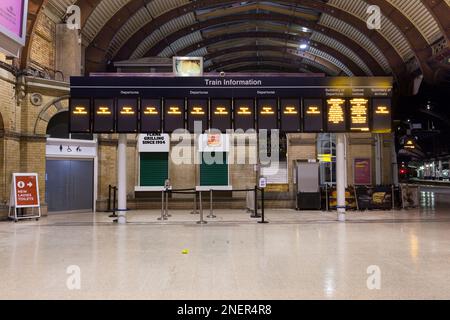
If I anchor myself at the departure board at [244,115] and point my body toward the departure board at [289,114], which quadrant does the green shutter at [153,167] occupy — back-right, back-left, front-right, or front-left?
back-left

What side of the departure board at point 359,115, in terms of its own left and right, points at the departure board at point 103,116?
right

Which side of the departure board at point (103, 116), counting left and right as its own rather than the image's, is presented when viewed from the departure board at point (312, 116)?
left

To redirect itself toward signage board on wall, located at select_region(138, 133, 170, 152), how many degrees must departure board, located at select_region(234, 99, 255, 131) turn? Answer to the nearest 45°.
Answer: approximately 135° to its right

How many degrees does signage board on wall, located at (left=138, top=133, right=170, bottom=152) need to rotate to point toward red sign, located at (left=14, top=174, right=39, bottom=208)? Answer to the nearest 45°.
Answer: approximately 45° to its right

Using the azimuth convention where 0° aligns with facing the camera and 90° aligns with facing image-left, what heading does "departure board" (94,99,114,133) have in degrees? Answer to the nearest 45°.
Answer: approximately 0°

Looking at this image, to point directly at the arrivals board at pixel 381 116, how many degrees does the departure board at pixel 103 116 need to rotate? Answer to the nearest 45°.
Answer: approximately 90° to its left

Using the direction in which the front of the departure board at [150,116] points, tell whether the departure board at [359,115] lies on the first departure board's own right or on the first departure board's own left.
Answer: on the first departure board's own left
